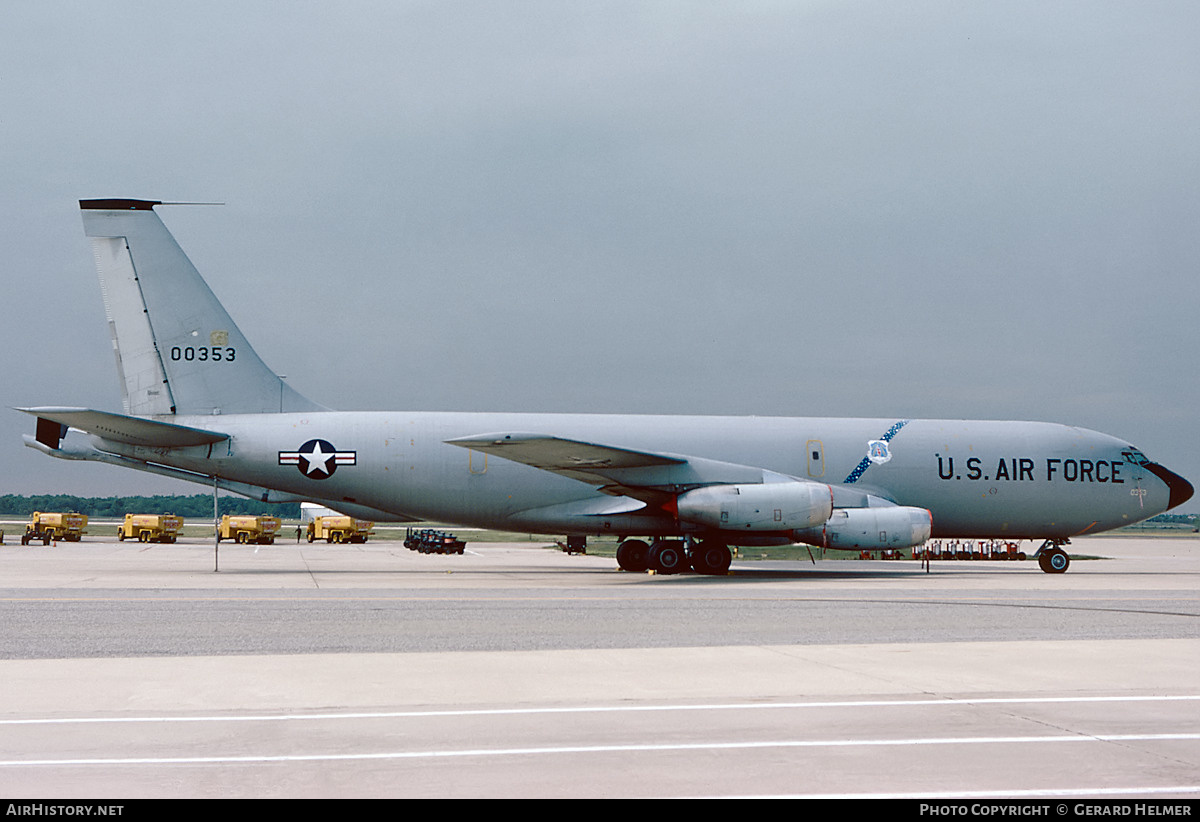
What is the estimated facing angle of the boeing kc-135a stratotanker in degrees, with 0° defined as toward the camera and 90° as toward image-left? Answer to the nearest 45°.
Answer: approximately 270°
